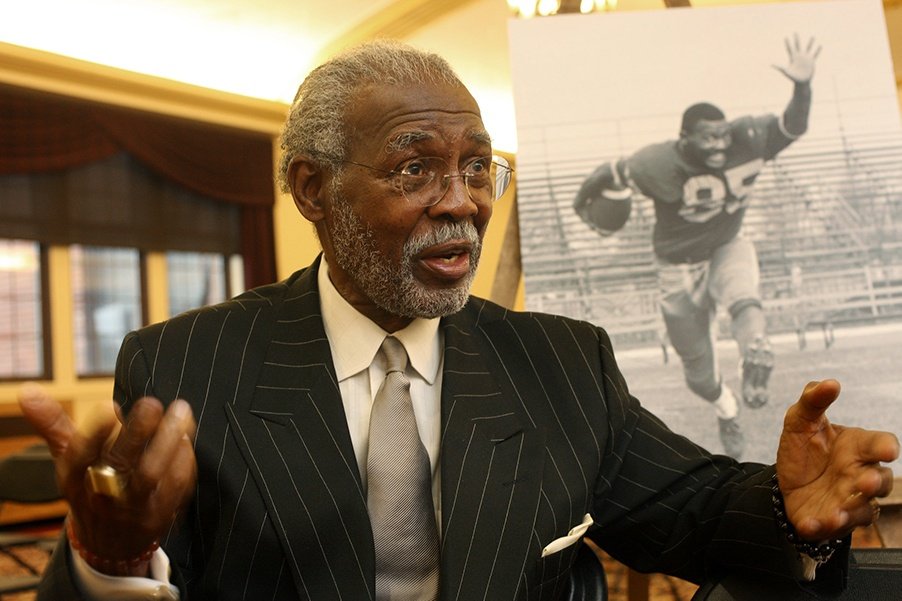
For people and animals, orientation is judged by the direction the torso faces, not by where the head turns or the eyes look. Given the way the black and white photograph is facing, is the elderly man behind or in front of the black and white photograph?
in front

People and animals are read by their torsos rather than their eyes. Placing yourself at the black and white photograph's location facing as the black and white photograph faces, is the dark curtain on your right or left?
on your right

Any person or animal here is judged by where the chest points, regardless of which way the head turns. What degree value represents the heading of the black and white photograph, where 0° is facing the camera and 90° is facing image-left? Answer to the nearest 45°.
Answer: approximately 0°

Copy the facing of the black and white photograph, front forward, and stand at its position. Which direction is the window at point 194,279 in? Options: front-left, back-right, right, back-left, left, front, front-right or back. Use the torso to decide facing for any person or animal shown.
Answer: back-right

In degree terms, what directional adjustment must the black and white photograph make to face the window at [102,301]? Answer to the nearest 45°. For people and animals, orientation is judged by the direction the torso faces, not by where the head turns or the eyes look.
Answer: approximately 135° to its right

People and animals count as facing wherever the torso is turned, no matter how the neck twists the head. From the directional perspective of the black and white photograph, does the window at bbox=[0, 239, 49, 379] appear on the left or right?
on its right
